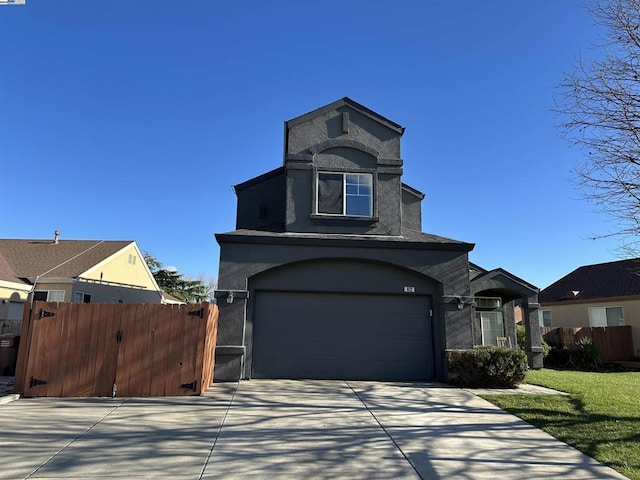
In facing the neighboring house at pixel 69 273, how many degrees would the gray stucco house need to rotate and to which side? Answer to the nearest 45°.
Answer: approximately 135° to its right

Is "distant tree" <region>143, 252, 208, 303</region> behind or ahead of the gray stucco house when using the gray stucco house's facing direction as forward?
behind

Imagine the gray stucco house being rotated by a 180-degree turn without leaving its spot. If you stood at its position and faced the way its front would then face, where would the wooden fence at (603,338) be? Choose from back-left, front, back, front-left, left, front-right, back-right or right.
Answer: front-right

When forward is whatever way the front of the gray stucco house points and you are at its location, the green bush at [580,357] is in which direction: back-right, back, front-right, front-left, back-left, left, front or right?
back-left

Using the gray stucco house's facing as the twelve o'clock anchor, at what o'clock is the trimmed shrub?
The trimmed shrub is roughly at 11 o'clock from the gray stucco house.

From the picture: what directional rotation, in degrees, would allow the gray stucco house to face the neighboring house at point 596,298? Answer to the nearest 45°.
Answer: approximately 135° to its left

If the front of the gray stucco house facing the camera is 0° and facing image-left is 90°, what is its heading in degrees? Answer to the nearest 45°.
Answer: approximately 0°
